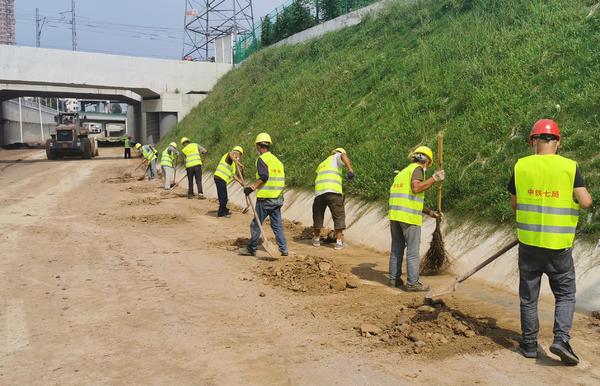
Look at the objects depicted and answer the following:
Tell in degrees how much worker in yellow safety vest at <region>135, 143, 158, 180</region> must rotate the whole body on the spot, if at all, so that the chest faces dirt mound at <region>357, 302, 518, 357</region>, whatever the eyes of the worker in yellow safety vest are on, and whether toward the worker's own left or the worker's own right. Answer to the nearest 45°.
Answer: approximately 90° to the worker's own left

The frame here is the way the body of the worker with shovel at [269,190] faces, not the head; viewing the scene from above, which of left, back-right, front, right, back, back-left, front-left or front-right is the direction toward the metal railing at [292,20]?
front-right

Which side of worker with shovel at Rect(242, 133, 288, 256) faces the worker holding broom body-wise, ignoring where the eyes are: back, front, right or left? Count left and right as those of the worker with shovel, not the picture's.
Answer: back

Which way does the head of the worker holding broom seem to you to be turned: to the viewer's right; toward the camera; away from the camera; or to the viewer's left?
to the viewer's right

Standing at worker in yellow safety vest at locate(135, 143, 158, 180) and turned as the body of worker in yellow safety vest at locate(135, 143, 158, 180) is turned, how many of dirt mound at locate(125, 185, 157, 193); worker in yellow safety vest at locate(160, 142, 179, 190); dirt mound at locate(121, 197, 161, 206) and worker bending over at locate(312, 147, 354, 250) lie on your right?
0

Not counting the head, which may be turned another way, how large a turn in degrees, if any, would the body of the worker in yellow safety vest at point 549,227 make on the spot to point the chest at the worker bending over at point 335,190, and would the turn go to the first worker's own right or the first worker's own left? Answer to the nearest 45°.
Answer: approximately 45° to the first worker's own left

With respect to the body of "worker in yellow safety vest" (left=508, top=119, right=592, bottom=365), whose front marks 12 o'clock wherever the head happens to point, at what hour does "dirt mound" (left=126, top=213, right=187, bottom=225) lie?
The dirt mound is roughly at 10 o'clock from the worker in yellow safety vest.

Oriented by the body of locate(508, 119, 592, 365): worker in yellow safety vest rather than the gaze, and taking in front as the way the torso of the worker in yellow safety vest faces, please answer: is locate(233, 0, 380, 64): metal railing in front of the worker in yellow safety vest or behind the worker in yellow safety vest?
in front

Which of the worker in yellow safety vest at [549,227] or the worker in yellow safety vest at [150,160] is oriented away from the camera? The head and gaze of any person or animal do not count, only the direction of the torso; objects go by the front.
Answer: the worker in yellow safety vest at [549,227]

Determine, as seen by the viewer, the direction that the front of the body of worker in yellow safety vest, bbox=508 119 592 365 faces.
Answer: away from the camera

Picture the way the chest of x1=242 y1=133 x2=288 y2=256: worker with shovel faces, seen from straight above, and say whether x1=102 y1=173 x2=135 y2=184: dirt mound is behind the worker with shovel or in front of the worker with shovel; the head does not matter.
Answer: in front

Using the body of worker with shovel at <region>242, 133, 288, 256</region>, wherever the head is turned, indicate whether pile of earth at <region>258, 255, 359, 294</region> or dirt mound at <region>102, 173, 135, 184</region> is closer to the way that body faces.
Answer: the dirt mound

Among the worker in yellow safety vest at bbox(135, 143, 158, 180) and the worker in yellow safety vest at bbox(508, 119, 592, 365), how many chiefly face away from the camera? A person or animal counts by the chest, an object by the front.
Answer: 1

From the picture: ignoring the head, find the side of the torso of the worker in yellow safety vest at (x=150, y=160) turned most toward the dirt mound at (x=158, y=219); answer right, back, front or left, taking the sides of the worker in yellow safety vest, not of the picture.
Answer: left

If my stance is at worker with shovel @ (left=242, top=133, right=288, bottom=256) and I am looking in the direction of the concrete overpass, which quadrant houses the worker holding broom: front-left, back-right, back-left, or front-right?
back-right

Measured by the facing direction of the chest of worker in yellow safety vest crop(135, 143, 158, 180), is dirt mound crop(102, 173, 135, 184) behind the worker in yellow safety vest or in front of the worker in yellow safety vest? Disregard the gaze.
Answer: in front

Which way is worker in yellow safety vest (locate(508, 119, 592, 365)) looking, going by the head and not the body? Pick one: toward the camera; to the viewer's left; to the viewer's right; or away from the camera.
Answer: away from the camera

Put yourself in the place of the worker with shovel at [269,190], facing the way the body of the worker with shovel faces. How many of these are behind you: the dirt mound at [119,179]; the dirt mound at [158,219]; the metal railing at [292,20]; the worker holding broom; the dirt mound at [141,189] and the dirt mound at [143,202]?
1
